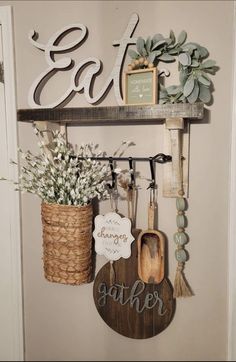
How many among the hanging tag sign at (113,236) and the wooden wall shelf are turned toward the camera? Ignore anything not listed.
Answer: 2

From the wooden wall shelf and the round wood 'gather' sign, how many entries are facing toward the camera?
2

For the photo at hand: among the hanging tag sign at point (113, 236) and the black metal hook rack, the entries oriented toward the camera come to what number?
2

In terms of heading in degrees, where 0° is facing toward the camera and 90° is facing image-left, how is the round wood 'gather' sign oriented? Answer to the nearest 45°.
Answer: approximately 0°

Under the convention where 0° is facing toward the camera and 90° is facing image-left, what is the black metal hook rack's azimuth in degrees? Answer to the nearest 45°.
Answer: approximately 0°
